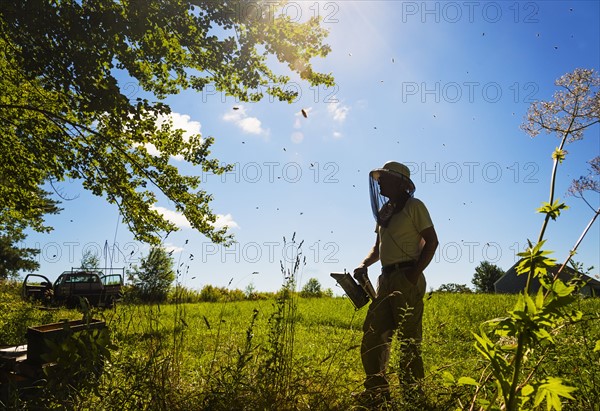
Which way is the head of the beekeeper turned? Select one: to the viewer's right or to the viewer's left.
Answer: to the viewer's left

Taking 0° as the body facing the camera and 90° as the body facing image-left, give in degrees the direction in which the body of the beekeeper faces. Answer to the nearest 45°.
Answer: approximately 45°
